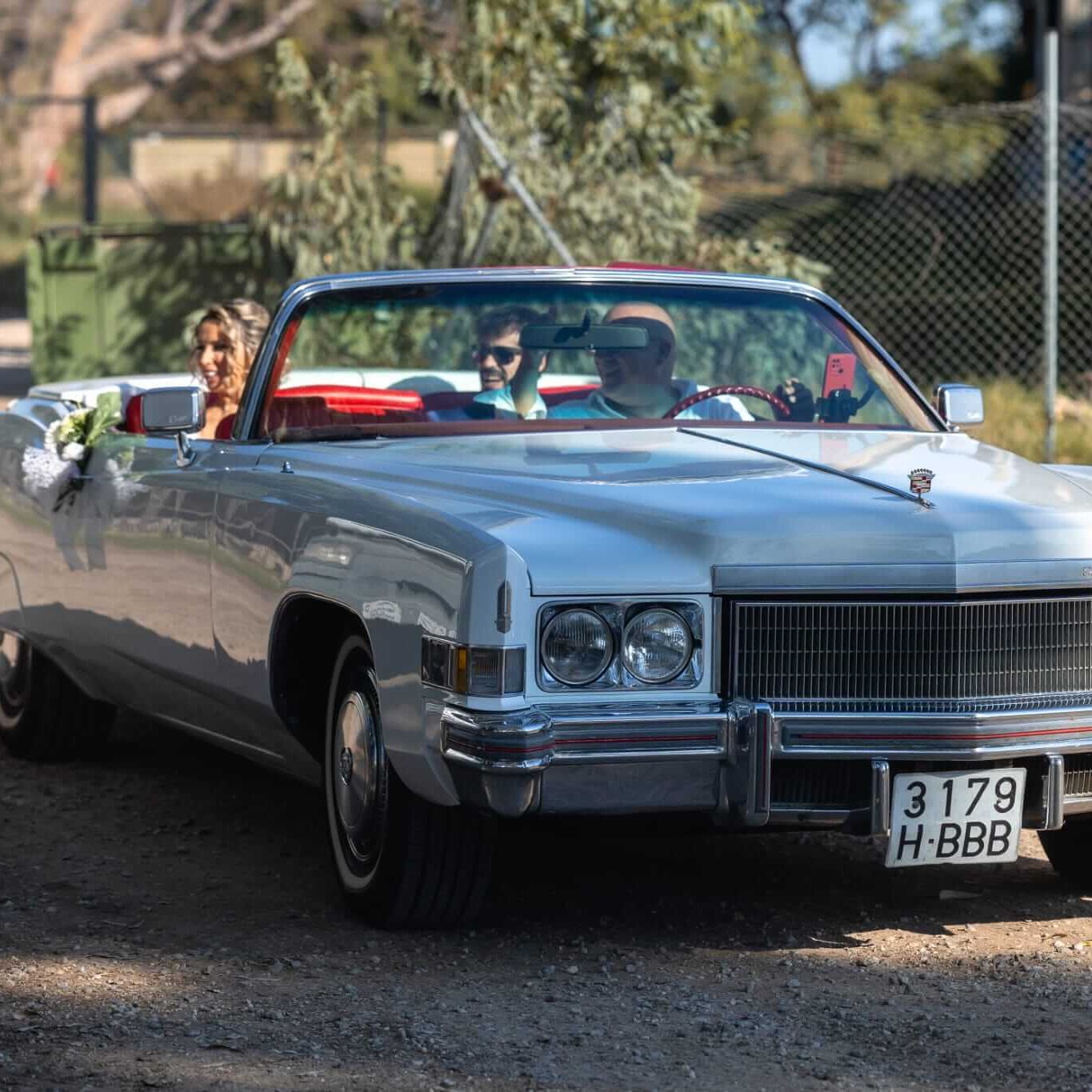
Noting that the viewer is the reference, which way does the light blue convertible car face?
facing the viewer and to the right of the viewer

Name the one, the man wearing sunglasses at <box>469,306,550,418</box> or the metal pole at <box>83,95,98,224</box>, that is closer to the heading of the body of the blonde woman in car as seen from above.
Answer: the man wearing sunglasses

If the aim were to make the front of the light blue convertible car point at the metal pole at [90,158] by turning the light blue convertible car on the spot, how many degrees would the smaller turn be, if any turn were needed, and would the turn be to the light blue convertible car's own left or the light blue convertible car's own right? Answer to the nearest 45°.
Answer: approximately 135° to the light blue convertible car's own left

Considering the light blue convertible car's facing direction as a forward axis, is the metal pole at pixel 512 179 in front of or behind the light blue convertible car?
behind

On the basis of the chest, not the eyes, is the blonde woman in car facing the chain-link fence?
no

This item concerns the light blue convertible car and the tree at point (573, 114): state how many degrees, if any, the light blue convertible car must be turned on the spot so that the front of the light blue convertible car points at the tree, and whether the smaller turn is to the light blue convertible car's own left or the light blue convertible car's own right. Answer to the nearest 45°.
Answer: approximately 135° to the light blue convertible car's own left

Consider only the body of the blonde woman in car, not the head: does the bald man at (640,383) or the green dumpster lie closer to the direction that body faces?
the bald man

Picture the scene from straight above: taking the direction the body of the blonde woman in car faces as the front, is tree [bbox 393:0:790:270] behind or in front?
behind

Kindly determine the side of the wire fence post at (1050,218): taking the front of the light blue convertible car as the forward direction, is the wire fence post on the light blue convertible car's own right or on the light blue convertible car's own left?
on the light blue convertible car's own left

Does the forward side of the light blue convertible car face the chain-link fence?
no
